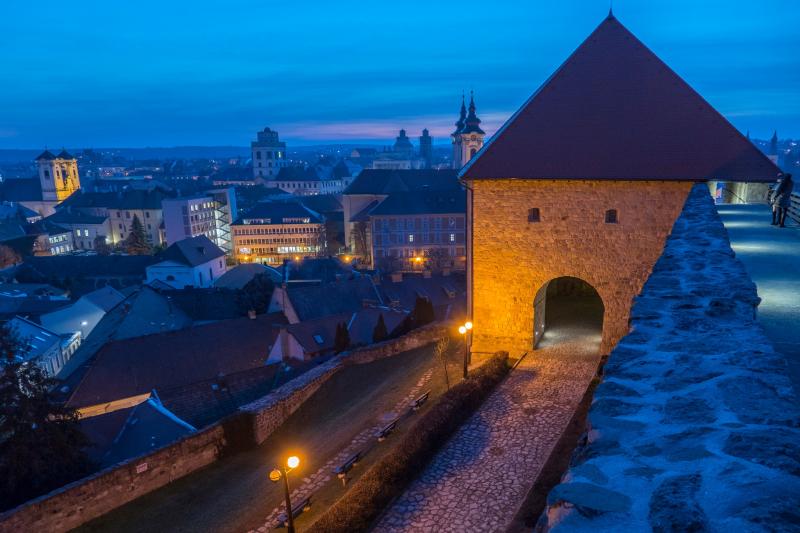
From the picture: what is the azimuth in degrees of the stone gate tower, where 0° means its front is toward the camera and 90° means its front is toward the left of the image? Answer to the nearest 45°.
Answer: approximately 0°

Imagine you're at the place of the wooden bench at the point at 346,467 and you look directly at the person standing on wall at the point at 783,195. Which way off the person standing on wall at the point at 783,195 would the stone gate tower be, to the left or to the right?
left

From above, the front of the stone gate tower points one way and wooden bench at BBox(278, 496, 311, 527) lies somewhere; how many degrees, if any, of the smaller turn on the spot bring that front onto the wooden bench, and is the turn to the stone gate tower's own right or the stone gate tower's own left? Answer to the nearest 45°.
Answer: approximately 45° to the stone gate tower's own right

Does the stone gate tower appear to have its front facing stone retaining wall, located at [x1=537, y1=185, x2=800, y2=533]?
yes

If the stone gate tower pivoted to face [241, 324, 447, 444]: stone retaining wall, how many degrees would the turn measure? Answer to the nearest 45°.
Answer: approximately 90° to its right

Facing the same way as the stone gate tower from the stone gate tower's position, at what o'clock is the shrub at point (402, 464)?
The shrub is roughly at 1 o'clock from the stone gate tower.

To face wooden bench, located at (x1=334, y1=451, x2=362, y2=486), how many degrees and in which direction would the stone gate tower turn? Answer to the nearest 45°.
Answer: approximately 45° to its right
